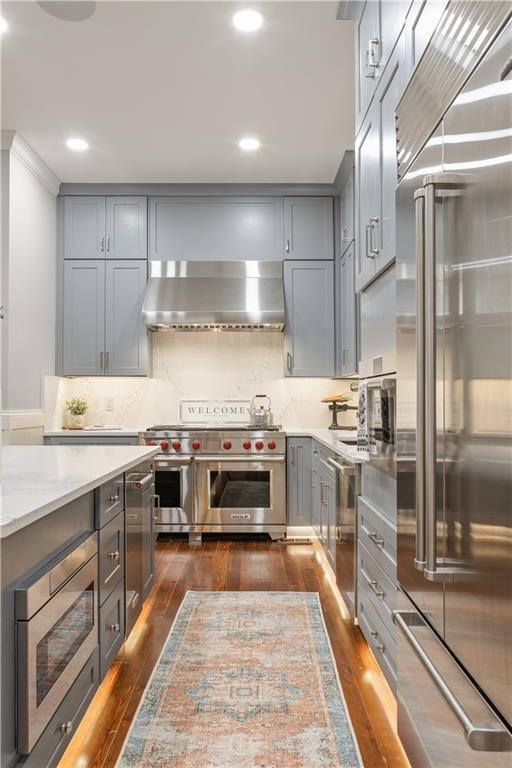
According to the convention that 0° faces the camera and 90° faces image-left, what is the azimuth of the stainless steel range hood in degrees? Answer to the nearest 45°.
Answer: approximately 0°

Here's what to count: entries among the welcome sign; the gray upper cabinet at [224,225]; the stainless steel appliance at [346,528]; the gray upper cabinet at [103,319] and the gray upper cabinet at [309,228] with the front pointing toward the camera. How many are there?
4

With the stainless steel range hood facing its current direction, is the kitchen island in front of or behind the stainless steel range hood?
in front

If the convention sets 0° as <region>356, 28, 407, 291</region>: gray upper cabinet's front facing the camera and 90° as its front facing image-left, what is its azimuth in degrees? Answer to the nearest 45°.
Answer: approximately 90°

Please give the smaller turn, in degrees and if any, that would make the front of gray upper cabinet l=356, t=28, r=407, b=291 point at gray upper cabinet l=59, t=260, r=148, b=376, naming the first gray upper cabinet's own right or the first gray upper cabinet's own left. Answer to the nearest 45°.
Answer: approximately 45° to the first gray upper cabinet's own right

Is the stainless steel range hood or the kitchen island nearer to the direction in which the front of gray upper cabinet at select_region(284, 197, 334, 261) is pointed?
the kitchen island

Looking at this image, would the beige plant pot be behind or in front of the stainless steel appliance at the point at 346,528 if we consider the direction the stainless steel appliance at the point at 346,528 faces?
in front

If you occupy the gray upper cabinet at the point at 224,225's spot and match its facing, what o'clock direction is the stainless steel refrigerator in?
The stainless steel refrigerator is roughly at 12 o'clock from the gray upper cabinet.

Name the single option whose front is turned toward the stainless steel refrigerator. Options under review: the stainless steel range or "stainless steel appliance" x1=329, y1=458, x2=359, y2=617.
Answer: the stainless steel range

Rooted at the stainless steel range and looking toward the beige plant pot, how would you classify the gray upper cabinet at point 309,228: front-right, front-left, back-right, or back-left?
back-right
